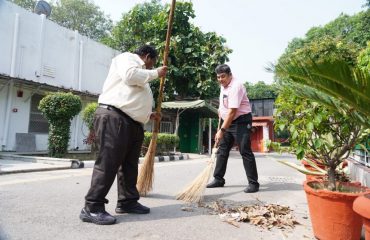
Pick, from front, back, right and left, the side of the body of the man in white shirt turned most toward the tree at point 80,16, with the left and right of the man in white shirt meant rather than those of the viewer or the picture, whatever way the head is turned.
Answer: left

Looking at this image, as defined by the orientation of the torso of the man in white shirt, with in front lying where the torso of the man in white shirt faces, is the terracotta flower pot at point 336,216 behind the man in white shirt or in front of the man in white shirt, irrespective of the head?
in front

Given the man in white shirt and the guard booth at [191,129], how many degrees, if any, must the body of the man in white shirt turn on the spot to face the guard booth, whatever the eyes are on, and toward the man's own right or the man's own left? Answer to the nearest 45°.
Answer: approximately 90° to the man's own left

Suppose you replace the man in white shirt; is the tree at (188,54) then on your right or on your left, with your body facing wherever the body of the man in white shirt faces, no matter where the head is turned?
on your left

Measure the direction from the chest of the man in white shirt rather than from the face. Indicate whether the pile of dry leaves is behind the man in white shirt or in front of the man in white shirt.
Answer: in front

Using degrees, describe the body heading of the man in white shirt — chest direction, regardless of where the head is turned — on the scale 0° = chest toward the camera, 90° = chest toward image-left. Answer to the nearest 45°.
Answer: approximately 270°
